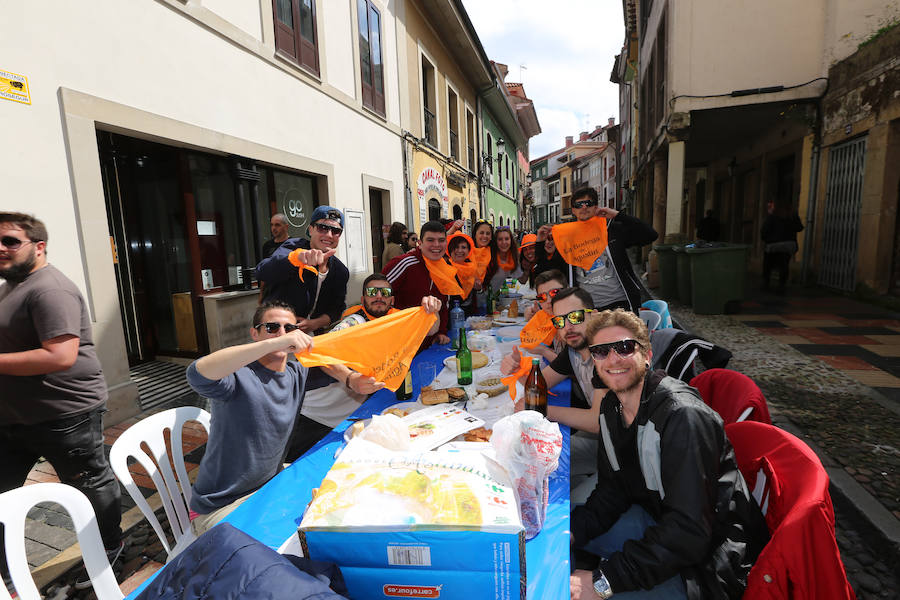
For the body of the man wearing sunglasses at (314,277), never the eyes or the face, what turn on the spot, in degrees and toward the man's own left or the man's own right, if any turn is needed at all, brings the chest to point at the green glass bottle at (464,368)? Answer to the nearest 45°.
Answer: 0° — they already face it

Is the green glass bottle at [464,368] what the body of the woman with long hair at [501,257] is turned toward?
yes

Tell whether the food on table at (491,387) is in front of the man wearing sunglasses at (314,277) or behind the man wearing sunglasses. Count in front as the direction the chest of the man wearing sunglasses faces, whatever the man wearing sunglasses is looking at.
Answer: in front

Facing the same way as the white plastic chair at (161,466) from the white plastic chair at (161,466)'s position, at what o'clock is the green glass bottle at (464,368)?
The green glass bottle is roughly at 11 o'clock from the white plastic chair.

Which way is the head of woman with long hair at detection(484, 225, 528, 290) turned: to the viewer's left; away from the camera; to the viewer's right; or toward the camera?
toward the camera

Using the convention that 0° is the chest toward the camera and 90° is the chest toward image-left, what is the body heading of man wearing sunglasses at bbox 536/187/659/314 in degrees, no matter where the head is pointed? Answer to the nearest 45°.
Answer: approximately 45°

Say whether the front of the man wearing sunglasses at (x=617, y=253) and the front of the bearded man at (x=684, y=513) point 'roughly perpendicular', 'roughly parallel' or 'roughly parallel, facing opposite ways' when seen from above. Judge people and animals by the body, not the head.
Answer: roughly parallel

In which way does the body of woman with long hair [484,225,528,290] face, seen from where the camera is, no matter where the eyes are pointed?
toward the camera

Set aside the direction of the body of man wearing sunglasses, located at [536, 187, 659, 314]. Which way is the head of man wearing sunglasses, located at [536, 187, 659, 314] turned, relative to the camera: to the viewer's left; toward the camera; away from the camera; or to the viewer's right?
toward the camera

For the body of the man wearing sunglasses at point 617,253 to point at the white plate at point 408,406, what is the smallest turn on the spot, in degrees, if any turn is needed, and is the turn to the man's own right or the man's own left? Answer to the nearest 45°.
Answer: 0° — they already face it

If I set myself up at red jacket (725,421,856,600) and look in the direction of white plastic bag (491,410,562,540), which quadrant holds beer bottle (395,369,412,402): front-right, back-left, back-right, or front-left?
front-right

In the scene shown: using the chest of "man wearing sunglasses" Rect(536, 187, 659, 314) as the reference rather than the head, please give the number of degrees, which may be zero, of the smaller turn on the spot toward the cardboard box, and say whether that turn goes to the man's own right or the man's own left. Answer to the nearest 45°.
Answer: approximately 45° to the man's own left

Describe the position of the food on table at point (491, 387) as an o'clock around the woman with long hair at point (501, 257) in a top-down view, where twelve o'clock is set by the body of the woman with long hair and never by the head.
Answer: The food on table is roughly at 12 o'clock from the woman with long hair.

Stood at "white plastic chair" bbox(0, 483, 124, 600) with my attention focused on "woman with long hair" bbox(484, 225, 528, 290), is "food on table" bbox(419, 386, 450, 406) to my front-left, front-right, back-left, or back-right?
front-right

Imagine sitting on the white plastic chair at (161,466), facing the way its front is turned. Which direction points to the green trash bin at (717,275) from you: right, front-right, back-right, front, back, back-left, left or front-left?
front-left

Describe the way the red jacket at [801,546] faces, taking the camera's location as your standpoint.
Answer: facing to the left of the viewer
